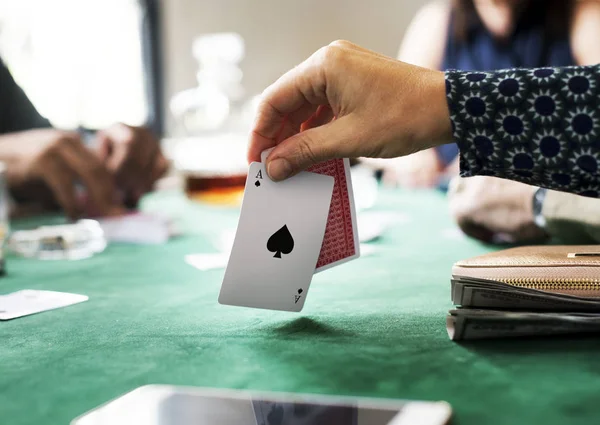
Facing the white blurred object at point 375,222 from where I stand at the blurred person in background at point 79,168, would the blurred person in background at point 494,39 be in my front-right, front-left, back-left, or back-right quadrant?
front-left

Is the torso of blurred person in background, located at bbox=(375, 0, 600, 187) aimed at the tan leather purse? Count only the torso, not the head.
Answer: yes

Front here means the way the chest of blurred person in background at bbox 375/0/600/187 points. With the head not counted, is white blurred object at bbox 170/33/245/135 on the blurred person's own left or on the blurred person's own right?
on the blurred person's own right

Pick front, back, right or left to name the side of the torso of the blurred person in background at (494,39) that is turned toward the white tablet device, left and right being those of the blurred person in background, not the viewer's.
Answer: front

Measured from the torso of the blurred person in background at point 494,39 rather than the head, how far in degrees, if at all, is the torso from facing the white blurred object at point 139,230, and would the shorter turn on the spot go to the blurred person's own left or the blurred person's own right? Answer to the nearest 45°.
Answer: approximately 45° to the blurred person's own right

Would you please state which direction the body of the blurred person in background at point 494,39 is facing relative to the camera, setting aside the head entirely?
toward the camera

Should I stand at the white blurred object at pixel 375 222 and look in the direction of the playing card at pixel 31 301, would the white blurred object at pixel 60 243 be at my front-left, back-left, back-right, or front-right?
front-right

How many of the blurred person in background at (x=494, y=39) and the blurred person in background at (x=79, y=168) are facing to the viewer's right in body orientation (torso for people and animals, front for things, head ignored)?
1

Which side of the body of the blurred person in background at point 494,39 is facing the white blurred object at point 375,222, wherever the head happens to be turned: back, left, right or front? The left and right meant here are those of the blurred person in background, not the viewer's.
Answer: front

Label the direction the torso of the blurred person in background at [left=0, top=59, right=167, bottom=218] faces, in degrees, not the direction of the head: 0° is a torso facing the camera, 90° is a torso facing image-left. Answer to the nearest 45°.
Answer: approximately 270°

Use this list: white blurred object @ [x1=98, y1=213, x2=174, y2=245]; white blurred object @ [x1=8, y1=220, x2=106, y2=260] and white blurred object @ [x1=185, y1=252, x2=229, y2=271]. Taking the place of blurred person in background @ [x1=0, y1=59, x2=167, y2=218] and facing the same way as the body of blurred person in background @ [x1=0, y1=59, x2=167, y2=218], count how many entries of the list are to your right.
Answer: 3

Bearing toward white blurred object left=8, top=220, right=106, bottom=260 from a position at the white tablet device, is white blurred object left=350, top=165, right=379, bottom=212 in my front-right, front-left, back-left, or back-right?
front-right

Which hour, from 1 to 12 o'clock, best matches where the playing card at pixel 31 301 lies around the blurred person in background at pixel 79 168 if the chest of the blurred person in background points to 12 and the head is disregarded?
The playing card is roughly at 3 o'clock from the blurred person in background.

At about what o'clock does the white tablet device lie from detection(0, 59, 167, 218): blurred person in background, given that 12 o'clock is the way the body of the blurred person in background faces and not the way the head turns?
The white tablet device is roughly at 3 o'clock from the blurred person in background.

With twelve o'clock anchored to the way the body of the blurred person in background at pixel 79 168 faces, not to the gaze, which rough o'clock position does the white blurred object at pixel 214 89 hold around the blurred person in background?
The white blurred object is roughly at 10 o'clock from the blurred person in background.

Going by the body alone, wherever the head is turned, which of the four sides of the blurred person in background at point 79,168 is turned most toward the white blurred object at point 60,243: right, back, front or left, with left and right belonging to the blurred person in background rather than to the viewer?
right
